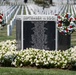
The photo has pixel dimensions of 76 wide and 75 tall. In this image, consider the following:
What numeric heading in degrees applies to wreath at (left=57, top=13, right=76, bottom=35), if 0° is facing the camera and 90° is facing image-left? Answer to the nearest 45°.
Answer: approximately 0°
